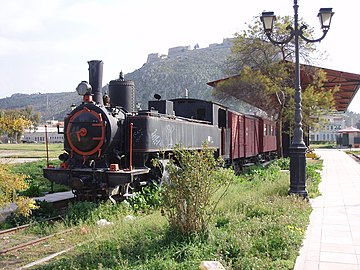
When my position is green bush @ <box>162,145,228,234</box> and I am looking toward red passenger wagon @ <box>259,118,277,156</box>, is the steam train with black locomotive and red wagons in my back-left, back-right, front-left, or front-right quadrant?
front-left

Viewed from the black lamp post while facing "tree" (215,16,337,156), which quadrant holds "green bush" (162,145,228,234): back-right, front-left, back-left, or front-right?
back-left

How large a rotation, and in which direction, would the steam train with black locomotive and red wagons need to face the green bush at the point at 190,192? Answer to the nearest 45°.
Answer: approximately 45° to its left

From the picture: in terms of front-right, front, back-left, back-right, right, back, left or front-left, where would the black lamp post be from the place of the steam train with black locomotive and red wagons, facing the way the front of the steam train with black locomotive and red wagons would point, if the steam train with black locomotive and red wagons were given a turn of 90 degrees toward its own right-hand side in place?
back-right

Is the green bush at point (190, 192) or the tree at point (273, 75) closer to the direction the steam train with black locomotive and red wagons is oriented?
the green bush

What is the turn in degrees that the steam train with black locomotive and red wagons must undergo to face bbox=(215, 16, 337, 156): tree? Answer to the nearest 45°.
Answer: approximately 180°
